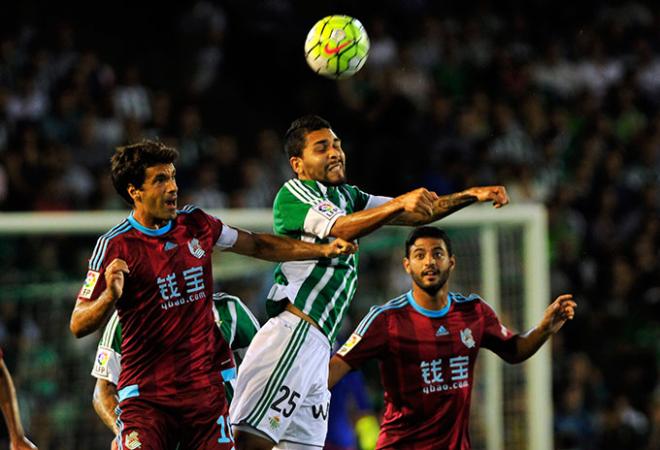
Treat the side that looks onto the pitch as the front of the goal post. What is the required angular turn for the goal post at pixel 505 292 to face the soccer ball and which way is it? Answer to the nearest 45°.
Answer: approximately 45° to its right

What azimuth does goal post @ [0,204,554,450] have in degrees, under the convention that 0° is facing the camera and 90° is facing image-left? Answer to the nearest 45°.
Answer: approximately 0°
